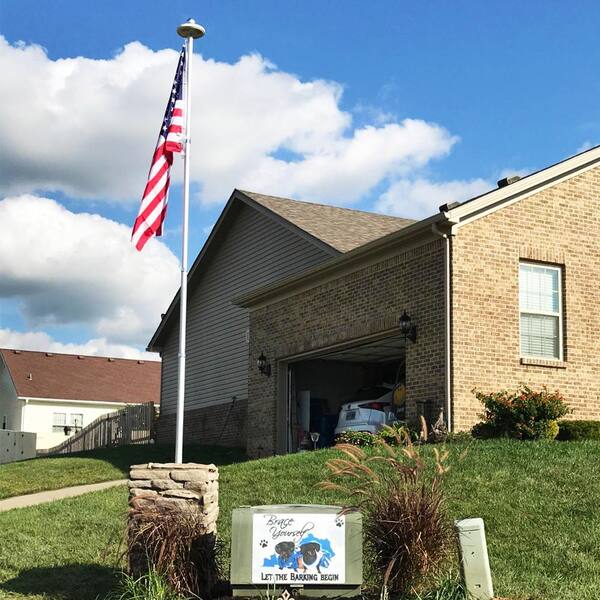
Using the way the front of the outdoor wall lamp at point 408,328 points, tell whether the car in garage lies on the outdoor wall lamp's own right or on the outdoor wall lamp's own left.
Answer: on the outdoor wall lamp's own right

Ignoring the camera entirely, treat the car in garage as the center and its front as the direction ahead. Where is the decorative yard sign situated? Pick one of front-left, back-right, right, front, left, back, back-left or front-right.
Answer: back-right

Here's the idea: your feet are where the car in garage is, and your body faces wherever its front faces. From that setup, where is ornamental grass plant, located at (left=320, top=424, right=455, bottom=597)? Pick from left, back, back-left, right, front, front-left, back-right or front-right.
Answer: back-right

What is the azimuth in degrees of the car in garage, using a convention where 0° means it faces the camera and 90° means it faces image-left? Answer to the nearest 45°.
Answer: approximately 225°

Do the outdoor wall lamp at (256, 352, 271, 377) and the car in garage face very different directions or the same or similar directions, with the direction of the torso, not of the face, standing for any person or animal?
very different directions

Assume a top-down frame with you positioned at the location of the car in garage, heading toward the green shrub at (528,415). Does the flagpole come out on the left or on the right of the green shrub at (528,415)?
right

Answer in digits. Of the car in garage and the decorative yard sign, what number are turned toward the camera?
1

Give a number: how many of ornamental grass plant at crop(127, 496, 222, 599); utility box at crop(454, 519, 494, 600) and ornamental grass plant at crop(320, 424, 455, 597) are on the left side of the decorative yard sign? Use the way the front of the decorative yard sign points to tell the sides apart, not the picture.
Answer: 2
